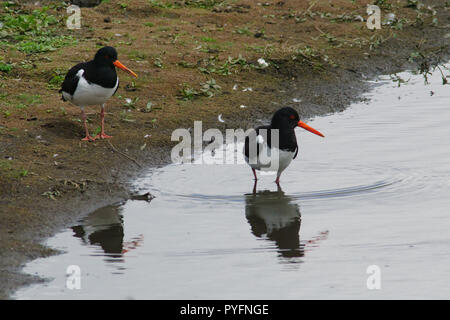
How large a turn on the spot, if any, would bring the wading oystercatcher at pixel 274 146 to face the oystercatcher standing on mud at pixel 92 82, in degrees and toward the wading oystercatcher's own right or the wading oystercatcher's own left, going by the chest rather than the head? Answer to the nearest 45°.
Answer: approximately 135° to the wading oystercatcher's own right

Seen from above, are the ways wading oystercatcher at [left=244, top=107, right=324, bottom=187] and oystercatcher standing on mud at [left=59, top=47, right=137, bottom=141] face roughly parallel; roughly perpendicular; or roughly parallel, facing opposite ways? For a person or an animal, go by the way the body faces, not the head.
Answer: roughly parallel

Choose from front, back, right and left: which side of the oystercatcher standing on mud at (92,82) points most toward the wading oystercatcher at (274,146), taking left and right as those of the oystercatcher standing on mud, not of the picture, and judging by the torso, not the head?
front

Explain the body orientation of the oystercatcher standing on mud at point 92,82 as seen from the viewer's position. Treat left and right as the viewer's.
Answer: facing the viewer and to the right of the viewer

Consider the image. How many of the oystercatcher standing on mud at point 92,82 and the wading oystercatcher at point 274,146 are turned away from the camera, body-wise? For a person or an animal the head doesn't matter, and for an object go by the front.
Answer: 0

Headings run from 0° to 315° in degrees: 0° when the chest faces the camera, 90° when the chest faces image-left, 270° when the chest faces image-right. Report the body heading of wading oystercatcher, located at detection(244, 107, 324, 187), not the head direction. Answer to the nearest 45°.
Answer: approximately 315°
